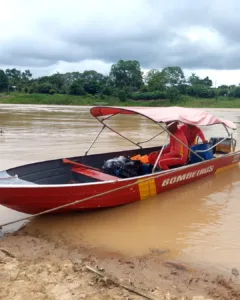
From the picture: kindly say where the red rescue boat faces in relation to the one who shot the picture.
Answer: facing the viewer and to the left of the viewer
